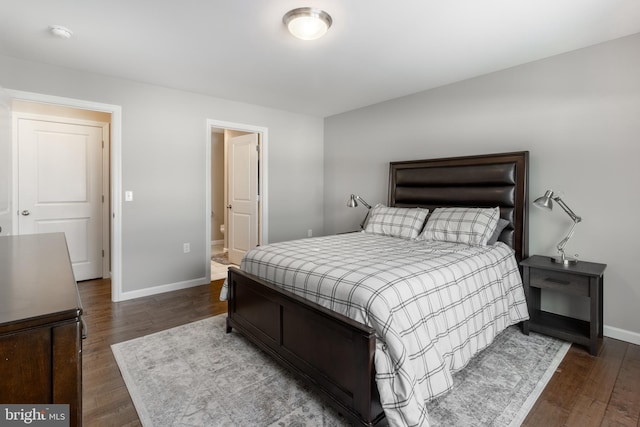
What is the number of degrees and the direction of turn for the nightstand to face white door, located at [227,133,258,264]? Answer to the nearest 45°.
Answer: approximately 45° to its right

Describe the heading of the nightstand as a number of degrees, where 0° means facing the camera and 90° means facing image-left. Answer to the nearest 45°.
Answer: approximately 45°

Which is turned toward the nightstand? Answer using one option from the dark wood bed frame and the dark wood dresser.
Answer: the dark wood dresser

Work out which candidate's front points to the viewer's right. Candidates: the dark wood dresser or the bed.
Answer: the dark wood dresser

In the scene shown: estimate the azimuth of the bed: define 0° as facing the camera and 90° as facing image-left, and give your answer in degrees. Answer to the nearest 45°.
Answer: approximately 45°

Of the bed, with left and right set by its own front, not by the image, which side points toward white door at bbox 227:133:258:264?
right

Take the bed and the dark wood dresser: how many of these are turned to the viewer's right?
1

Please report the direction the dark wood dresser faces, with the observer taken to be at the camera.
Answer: facing to the right of the viewer

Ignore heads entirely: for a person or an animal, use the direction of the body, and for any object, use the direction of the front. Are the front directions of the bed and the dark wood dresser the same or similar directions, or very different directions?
very different directions
